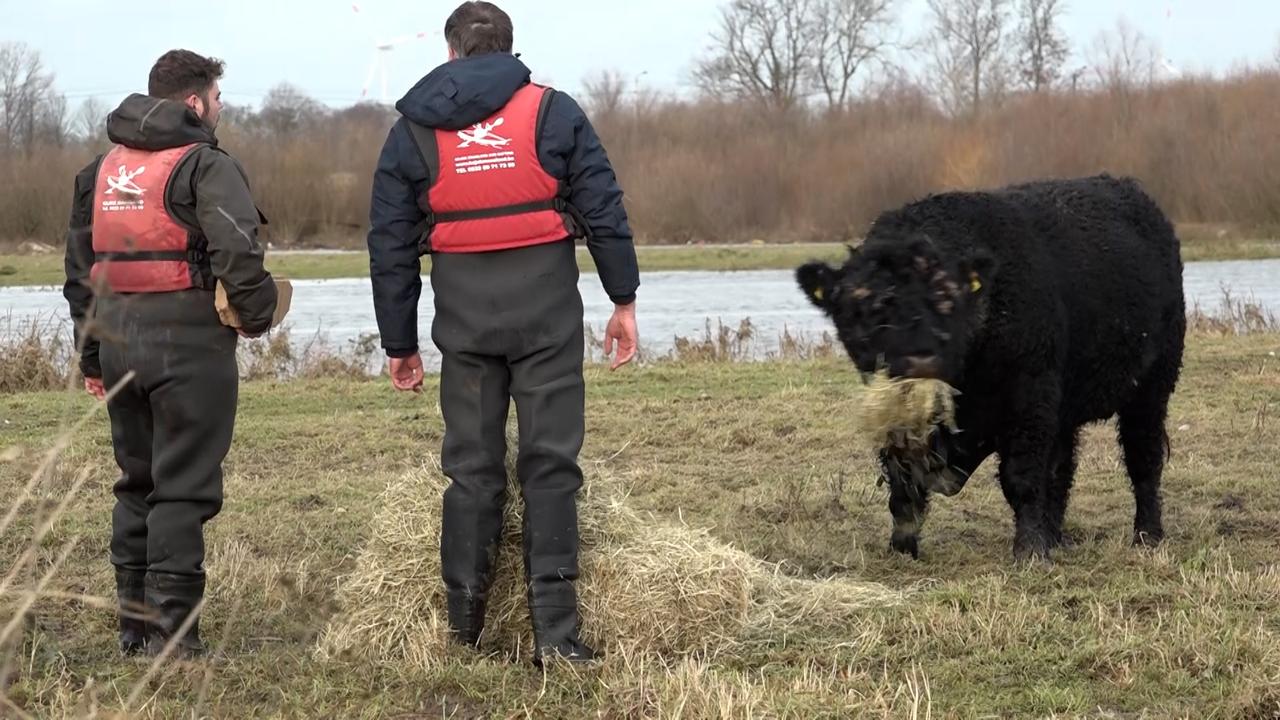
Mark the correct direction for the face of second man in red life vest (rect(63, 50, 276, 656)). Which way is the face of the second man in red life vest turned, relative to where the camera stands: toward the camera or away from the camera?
away from the camera

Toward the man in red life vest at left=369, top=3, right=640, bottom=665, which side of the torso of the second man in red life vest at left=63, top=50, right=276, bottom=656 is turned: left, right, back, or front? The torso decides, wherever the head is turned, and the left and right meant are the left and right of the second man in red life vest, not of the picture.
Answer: right

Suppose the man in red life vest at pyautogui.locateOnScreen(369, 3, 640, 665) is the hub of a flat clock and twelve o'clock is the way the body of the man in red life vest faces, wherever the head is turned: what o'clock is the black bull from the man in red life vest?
The black bull is roughly at 2 o'clock from the man in red life vest.

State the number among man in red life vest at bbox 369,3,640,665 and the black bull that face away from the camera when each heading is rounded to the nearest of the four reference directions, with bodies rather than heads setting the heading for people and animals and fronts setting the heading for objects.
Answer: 1

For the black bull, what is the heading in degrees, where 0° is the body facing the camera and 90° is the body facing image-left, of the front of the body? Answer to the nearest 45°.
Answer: approximately 45°

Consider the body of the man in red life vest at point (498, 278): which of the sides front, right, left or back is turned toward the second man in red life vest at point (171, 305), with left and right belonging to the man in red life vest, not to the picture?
left

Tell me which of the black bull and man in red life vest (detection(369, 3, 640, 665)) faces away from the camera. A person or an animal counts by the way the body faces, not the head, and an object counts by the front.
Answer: the man in red life vest

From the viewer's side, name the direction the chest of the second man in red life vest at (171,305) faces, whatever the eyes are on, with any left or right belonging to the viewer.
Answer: facing away from the viewer and to the right of the viewer

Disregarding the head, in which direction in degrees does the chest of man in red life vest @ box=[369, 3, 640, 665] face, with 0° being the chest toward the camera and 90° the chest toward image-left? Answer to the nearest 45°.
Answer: approximately 180°
